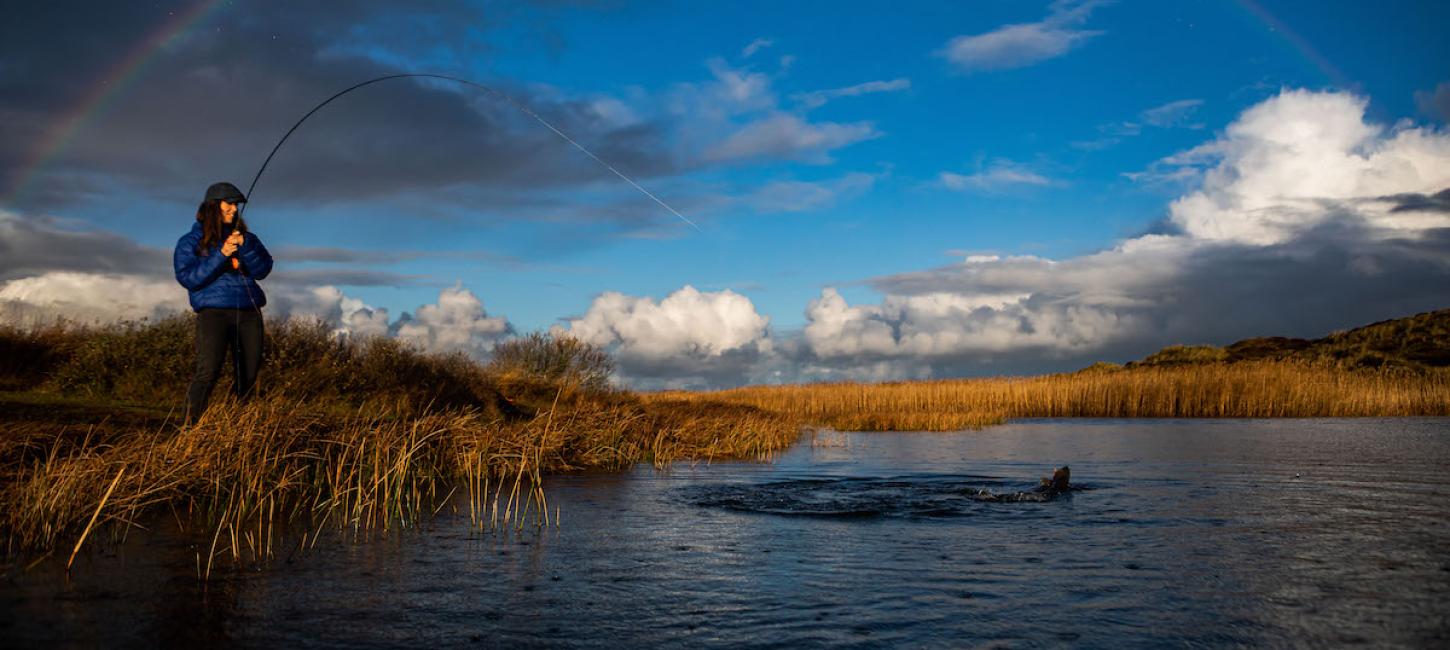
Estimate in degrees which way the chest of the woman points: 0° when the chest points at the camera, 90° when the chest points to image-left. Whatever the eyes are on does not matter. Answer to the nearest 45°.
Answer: approximately 315°
